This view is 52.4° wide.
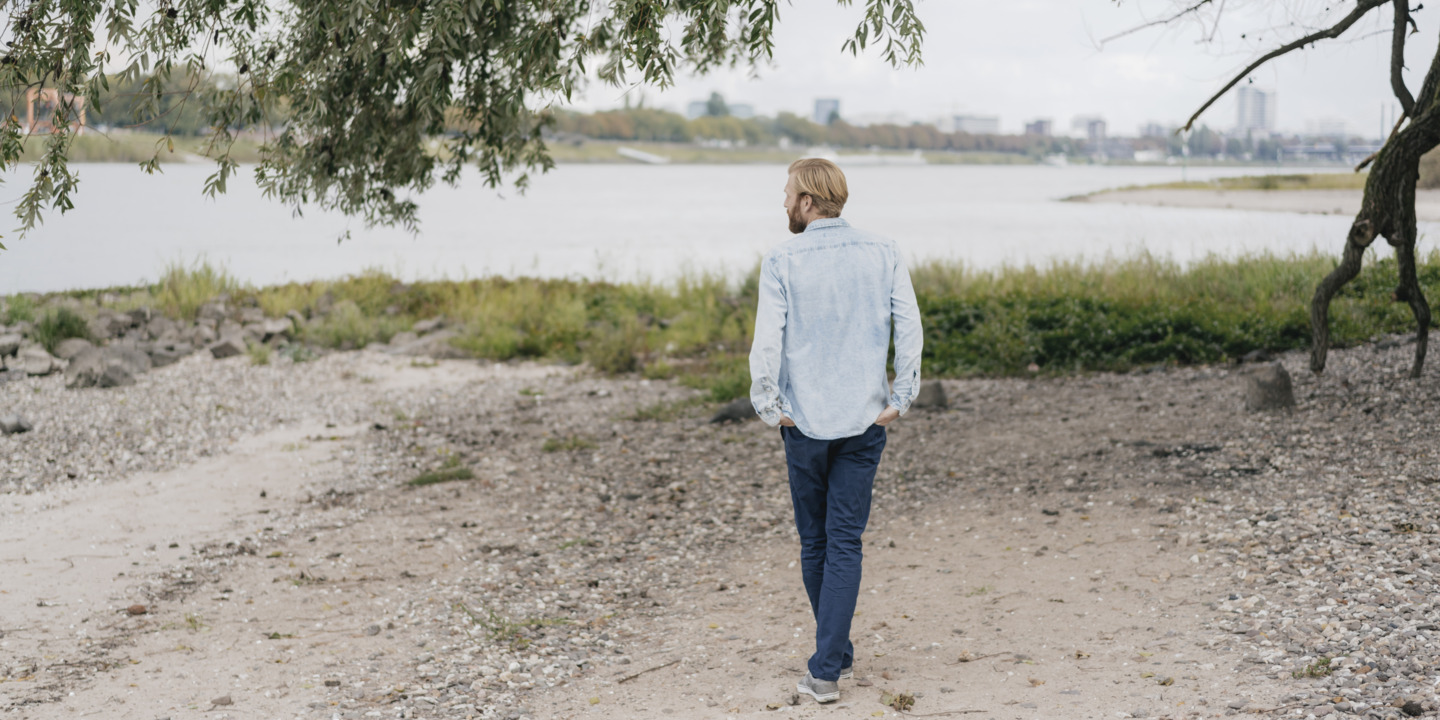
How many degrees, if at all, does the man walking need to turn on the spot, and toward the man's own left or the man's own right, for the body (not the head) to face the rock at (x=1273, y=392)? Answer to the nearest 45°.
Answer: approximately 45° to the man's own right

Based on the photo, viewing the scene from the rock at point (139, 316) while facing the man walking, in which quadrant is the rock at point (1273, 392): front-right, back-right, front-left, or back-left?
front-left

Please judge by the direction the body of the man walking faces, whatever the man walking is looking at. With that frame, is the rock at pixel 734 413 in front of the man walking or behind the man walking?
in front

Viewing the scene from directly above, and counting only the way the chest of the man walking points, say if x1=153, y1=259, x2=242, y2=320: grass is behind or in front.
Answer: in front

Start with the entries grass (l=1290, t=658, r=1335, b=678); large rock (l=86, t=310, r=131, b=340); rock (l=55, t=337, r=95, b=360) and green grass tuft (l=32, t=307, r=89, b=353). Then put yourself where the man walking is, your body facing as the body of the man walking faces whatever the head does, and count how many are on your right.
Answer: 1

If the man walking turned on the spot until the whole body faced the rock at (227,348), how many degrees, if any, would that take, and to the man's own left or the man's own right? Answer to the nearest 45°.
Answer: approximately 45° to the man's own left

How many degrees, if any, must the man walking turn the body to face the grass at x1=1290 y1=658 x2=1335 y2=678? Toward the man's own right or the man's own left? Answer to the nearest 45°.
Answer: approximately 90° to the man's own right

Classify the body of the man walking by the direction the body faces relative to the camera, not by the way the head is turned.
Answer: away from the camera

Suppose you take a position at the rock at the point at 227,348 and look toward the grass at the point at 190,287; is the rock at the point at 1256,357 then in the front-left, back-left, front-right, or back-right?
back-right

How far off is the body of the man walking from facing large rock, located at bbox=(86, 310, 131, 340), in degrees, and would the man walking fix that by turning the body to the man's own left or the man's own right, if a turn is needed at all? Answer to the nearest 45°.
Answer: approximately 45° to the man's own left

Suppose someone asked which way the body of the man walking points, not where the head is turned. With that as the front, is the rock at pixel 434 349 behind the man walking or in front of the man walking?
in front

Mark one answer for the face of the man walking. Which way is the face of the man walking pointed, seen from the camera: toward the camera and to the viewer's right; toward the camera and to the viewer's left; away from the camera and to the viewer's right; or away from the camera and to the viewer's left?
away from the camera and to the viewer's left

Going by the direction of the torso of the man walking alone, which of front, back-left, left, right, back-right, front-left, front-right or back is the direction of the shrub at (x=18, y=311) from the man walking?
front-left

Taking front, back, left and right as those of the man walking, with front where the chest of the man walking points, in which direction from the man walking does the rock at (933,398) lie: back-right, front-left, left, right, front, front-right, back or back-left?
front

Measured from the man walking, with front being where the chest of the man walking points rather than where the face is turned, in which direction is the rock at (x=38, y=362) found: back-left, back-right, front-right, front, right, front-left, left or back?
front-left
